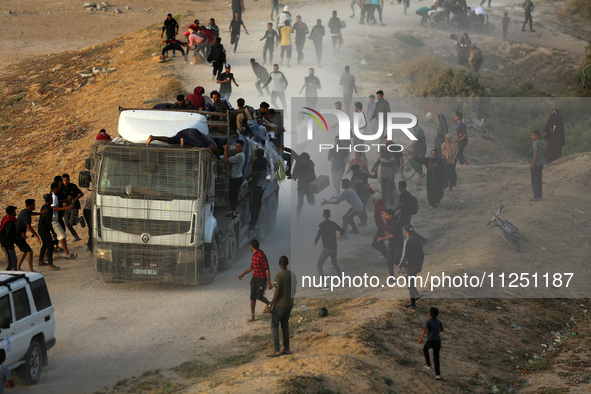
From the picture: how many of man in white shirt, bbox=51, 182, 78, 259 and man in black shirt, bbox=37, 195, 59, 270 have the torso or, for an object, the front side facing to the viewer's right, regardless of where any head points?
2

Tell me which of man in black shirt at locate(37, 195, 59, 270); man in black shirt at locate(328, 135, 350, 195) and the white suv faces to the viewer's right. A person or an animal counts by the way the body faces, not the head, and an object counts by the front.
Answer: man in black shirt at locate(37, 195, 59, 270)

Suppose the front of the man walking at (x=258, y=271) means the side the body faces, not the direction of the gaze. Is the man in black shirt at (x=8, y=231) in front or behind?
in front

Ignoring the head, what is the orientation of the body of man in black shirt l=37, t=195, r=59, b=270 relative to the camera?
to the viewer's right

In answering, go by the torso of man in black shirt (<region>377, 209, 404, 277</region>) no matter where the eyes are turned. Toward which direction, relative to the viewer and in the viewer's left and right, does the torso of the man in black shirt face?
facing to the left of the viewer

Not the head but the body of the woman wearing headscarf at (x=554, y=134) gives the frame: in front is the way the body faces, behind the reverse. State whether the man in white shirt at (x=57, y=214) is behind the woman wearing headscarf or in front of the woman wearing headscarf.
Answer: in front

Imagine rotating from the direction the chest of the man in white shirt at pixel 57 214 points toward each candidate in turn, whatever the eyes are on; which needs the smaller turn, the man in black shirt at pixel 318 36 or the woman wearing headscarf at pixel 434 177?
the woman wearing headscarf

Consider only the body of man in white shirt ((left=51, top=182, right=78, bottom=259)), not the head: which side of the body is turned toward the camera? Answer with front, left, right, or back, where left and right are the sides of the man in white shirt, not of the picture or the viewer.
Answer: right
